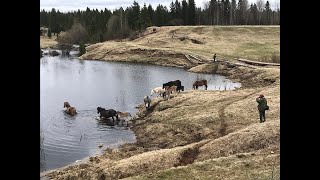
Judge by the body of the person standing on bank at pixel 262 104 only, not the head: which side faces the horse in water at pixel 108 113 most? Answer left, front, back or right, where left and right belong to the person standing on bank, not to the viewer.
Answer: front

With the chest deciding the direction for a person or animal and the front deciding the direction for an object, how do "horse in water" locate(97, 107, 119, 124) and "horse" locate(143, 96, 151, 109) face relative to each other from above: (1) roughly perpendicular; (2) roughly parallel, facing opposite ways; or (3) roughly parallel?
roughly perpendicular

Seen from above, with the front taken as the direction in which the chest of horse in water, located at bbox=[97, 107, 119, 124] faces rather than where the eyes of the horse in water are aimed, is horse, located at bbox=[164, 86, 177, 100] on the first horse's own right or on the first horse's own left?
on the first horse's own right

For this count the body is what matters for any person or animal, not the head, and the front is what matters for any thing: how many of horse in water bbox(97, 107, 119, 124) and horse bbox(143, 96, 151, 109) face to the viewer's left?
1

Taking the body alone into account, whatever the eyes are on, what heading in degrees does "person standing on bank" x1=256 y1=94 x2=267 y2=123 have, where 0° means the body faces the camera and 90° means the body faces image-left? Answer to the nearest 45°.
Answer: approximately 135°
